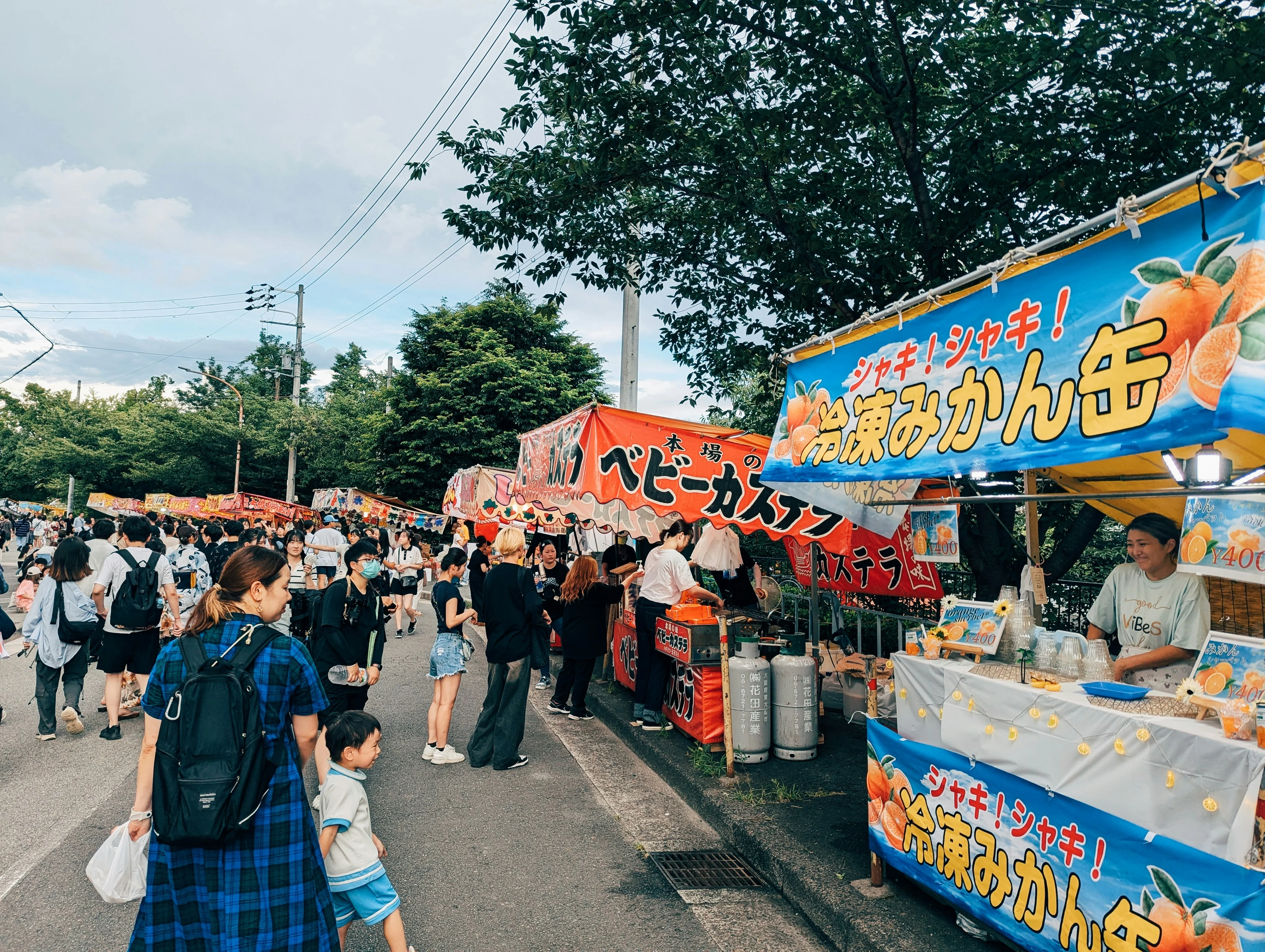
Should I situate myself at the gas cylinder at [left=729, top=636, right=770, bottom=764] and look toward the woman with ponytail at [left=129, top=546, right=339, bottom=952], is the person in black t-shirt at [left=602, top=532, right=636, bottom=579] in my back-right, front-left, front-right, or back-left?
back-right

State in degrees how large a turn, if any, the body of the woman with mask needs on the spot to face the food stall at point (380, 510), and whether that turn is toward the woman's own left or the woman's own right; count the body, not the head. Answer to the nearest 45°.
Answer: approximately 135° to the woman's own left

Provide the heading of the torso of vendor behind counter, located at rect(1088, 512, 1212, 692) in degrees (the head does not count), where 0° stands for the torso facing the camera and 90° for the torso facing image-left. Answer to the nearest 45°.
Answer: approximately 45°

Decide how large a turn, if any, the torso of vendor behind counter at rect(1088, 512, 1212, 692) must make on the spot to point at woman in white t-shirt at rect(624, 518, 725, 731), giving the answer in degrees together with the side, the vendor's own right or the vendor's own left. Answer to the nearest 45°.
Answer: approximately 90° to the vendor's own right

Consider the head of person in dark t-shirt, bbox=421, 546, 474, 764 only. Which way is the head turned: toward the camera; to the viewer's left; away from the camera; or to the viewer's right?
to the viewer's right

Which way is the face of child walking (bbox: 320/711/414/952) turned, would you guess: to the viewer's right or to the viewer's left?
to the viewer's right

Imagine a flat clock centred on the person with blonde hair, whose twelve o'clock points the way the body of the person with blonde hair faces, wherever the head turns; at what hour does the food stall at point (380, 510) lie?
The food stall is roughly at 10 o'clock from the person with blonde hair.

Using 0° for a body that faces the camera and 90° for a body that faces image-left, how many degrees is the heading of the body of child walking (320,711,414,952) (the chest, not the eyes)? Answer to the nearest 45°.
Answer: approximately 270°

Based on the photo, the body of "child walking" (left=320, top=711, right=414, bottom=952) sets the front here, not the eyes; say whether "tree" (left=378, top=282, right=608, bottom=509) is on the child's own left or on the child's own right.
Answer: on the child's own left

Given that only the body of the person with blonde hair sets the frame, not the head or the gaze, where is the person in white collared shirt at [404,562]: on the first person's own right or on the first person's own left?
on the first person's own left

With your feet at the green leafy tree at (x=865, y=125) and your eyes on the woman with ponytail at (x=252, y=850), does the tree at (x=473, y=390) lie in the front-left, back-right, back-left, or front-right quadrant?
back-right

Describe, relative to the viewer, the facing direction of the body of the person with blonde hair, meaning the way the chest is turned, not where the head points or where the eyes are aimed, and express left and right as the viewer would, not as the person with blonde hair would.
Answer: facing away from the viewer and to the right of the viewer

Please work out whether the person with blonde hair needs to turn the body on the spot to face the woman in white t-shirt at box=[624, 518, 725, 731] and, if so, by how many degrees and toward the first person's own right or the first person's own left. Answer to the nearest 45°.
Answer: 0° — they already face them
